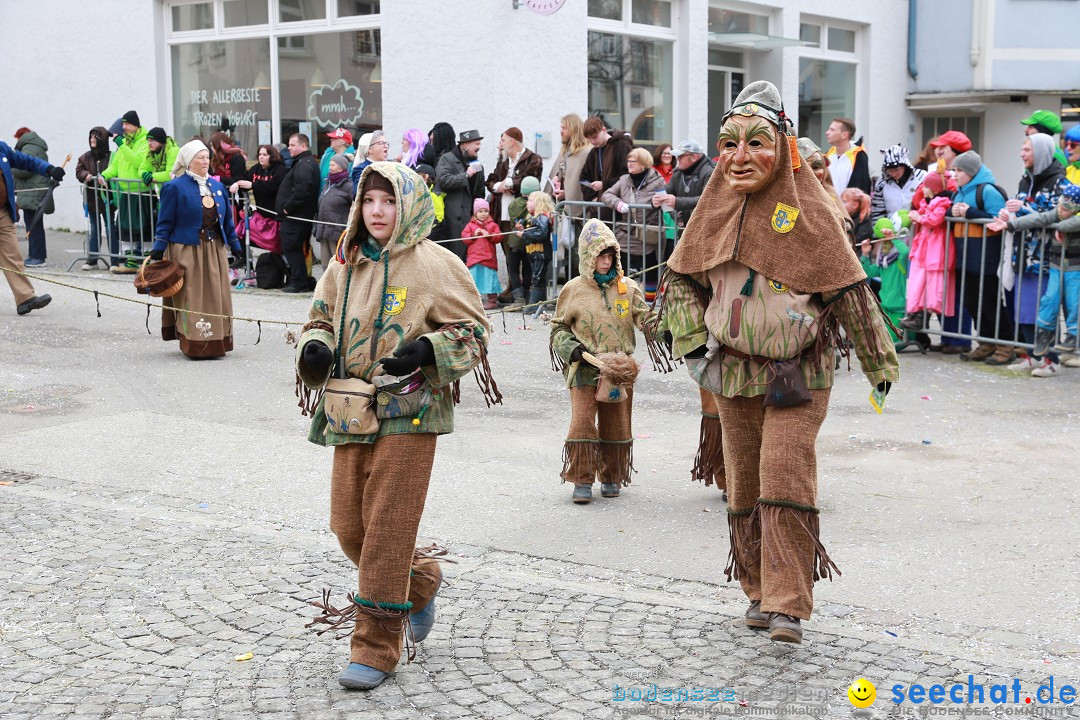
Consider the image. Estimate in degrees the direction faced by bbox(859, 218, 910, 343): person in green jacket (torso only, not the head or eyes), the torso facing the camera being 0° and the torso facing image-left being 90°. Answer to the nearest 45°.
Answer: approximately 45°

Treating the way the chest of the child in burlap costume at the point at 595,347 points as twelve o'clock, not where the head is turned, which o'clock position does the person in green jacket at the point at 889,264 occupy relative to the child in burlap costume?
The person in green jacket is roughly at 7 o'clock from the child in burlap costume.

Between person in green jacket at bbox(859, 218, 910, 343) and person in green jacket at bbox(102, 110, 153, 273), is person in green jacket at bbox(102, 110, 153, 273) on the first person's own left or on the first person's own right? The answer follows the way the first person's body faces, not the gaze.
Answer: on the first person's own right

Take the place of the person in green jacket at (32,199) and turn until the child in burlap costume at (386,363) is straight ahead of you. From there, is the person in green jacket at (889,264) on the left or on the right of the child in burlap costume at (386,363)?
left

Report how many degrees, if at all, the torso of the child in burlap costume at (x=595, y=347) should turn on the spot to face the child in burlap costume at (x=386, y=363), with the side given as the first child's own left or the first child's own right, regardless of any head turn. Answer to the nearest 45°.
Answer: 0° — they already face them

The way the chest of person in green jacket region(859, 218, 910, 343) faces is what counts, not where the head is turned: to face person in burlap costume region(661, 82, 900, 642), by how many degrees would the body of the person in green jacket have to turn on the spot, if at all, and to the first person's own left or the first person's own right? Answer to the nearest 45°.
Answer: approximately 45° to the first person's own left

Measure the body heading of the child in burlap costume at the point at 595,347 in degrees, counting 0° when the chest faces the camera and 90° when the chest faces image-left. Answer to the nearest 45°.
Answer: approximately 0°

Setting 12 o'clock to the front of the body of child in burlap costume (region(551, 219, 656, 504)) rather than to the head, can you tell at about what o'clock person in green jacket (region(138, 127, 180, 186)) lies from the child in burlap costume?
The person in green jacket is roughly at 5 o'clock from the child in burlap costume.

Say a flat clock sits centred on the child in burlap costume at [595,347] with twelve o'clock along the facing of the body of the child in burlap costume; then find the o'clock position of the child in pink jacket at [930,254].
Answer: The child in pink jacket is roughly at 7 o'clock from the child in burlap costume.

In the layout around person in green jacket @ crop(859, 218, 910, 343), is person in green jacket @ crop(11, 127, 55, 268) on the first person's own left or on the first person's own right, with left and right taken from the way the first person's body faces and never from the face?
on the first person's own right
